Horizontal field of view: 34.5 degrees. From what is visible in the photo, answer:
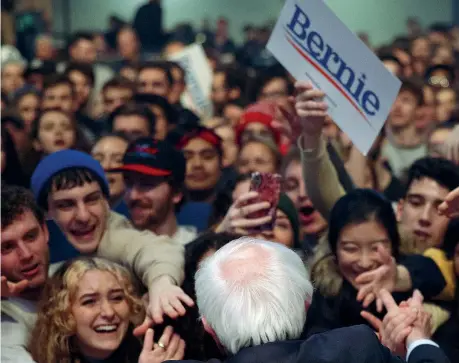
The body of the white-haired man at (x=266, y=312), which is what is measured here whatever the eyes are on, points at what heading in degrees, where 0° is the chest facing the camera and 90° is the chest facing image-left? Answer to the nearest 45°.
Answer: approximately 180°

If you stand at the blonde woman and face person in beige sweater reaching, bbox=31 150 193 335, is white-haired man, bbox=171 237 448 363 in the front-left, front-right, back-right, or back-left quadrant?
back-right

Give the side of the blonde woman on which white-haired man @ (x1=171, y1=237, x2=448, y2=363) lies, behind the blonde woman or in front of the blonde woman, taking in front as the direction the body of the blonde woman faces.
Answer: in front

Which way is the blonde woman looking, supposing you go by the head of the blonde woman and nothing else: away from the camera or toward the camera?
toward the camera

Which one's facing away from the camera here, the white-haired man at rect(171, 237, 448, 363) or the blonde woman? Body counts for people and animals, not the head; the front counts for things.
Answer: the white-haired man

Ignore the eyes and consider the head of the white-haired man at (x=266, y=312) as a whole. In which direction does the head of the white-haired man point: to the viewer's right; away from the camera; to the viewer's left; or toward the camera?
away from the camera

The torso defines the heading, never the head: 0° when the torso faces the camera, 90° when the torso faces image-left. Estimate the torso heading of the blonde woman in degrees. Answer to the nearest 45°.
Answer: approximately 315°

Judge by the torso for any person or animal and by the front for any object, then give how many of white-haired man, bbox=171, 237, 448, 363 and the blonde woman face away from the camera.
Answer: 1

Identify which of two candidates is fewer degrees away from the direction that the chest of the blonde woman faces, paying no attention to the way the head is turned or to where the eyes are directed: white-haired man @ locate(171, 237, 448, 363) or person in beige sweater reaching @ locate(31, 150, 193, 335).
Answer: the white-haired man

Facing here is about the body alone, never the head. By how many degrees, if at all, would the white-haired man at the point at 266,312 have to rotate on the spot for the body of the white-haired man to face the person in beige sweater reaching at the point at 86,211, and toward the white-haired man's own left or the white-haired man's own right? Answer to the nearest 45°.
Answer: approximately 45° to the white-haired man's own left
